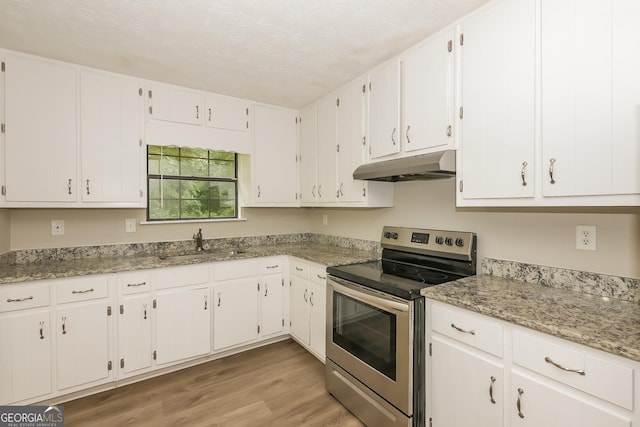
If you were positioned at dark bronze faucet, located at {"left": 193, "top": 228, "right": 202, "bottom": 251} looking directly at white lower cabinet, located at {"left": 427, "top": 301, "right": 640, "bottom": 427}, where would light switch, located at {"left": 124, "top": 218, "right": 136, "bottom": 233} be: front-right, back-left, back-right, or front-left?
back-right

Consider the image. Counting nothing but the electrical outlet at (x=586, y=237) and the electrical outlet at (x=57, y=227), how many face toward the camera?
2

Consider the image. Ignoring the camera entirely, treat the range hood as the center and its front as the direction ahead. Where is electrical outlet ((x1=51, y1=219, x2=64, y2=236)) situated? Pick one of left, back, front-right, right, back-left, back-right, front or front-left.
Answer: front-right

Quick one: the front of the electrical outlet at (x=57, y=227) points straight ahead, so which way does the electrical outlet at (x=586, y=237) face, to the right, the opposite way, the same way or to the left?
to the right

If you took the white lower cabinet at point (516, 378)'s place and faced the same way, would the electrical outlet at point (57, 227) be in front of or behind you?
in front

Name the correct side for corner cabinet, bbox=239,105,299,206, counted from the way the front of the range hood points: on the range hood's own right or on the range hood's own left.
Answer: on the range hood's own right

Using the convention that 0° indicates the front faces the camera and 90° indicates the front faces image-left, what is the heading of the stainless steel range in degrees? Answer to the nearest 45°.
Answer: approximately 45°

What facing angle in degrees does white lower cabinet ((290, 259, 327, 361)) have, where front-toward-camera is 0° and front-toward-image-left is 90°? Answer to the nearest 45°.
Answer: approximately 45°

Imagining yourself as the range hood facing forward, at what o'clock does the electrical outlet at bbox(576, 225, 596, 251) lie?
The electrical outlet is roughly at 8 o'clock from the range hood.
